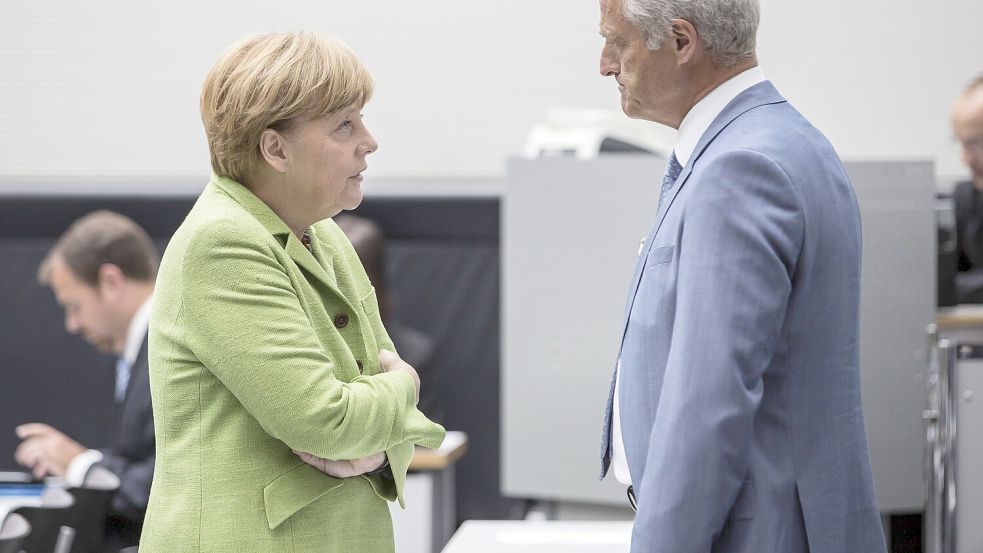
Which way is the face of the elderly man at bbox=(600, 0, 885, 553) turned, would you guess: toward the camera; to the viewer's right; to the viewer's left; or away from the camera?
to the viewer's left

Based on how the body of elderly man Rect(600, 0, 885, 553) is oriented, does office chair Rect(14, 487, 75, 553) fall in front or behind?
in front

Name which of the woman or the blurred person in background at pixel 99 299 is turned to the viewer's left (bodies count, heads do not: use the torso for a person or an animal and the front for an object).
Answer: the blurred person in background

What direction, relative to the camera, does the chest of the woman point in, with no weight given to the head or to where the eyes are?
to the viewer's right

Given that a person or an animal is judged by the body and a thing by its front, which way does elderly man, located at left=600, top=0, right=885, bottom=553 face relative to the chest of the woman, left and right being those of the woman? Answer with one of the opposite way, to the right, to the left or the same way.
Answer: the opposite way

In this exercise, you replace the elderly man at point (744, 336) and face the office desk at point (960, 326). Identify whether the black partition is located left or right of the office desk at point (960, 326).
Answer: left

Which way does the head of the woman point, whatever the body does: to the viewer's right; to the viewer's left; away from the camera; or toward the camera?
to the viewer's right

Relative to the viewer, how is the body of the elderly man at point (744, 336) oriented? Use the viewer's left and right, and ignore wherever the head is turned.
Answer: facing to the left of the viewer

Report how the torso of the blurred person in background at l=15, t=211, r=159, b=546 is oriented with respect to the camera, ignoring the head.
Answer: to the viewer's left

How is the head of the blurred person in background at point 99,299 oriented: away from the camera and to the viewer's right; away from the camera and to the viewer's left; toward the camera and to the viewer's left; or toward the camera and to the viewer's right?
toward the camera and to the viewer's left

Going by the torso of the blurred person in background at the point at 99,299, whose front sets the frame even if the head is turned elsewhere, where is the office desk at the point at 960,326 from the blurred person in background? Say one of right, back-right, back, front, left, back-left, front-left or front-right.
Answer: back-left

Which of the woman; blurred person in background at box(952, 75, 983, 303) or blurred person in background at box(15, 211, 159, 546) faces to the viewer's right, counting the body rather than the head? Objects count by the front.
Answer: the woman
